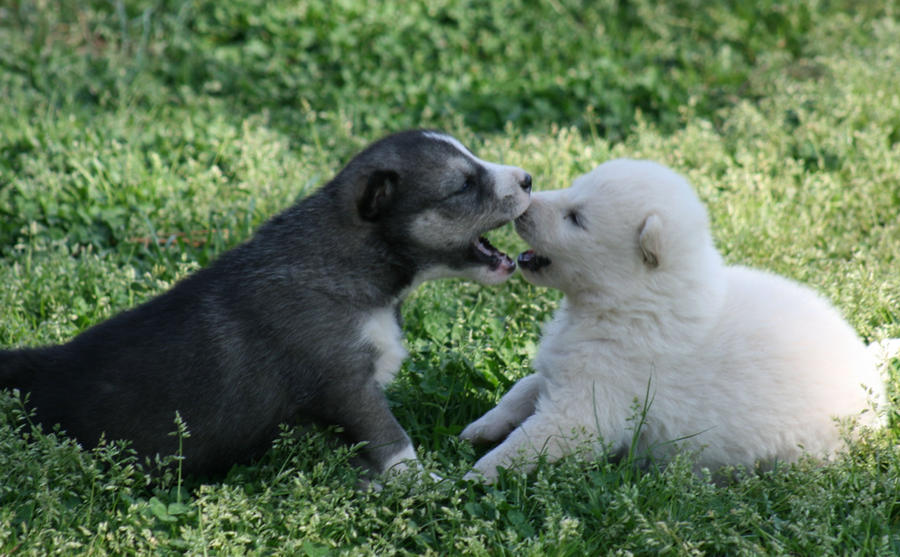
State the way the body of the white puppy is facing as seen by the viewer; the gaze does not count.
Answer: to the viewer's left

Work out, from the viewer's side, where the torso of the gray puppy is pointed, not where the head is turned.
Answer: to the viewer's right

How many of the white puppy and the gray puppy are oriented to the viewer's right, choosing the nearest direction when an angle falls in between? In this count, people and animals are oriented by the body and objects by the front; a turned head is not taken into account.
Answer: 1

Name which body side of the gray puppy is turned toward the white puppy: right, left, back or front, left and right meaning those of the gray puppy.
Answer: front

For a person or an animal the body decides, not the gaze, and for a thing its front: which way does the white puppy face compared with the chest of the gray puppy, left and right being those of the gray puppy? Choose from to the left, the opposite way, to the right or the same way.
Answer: the opposite way
